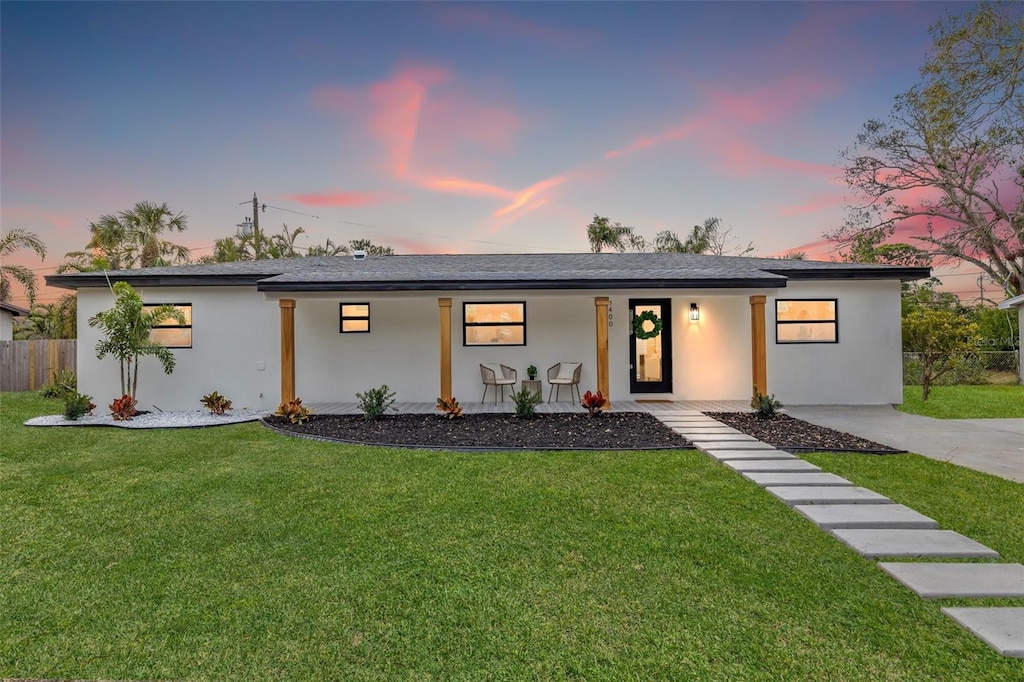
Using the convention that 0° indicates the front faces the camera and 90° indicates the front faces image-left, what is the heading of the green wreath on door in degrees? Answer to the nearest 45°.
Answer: approximately 0°

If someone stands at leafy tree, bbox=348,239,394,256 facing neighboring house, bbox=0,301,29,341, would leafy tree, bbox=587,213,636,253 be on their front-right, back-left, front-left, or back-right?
back-left

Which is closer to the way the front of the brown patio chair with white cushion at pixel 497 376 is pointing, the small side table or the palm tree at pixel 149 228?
the small side table

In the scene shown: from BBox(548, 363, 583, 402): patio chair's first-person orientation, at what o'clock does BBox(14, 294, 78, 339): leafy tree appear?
The leafy tree is roughly at 2 o'clock from the patio chair.

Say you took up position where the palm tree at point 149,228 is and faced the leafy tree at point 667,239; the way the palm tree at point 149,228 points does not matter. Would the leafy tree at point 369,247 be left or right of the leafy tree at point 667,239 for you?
left

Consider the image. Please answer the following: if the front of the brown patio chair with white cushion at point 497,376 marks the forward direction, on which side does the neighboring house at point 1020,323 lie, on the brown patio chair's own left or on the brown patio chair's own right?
on the brown patio chair's own left
